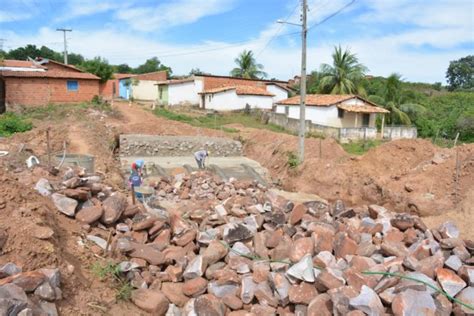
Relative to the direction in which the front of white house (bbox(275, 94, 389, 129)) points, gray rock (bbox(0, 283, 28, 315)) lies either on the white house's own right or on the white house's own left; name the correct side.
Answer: on the white house's own right

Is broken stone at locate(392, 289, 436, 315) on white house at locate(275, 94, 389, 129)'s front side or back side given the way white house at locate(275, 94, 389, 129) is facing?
on the front side

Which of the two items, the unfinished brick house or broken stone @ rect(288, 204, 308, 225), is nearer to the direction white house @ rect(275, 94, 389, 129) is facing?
the broken stone

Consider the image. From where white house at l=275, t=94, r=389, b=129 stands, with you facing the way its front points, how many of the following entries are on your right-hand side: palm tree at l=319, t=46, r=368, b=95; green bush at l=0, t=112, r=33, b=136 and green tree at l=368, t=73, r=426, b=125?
1

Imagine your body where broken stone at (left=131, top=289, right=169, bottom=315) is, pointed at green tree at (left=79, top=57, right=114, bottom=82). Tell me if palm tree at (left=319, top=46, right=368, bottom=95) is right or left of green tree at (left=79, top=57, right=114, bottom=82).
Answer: right

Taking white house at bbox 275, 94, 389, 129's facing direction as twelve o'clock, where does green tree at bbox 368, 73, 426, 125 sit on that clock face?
The green tree is roughly at 9 o'clock from the white house.

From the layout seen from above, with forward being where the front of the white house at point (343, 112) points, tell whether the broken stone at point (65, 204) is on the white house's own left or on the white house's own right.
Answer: on the white house's own right

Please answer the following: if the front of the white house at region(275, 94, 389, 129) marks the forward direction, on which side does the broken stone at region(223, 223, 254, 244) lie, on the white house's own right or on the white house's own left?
on the white house's own right

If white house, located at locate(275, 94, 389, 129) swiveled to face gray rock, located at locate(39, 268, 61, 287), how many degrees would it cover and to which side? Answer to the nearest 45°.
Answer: approximately 45° to its right

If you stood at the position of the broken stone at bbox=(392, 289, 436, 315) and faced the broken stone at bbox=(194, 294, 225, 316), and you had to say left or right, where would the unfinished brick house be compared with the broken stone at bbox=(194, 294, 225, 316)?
right

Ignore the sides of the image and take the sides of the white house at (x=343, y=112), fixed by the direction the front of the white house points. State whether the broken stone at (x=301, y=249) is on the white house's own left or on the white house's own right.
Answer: on the white house's own right

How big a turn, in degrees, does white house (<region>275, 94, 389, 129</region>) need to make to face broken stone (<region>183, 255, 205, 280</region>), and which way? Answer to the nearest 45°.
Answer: approximately 45° to its right

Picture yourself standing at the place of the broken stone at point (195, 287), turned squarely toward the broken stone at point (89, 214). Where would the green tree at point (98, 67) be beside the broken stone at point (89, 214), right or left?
right

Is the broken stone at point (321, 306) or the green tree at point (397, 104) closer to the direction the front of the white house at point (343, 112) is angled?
the broken stone

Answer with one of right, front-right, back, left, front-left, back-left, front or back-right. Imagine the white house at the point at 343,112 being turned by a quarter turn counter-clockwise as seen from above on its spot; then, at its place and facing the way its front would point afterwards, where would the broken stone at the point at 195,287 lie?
back-right

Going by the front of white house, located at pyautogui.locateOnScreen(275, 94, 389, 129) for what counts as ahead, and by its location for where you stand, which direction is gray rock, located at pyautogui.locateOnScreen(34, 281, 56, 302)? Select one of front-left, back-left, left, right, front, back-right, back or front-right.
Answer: front-right

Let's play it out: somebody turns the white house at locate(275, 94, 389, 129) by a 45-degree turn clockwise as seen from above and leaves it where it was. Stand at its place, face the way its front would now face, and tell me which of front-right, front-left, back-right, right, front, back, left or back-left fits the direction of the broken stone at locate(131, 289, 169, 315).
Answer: front
